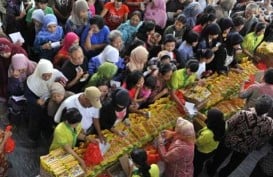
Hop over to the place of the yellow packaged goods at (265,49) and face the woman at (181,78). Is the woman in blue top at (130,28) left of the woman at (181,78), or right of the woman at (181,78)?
right

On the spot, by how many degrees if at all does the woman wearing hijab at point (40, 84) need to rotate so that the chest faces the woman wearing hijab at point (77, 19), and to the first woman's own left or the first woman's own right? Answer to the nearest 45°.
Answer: approximately 90° to the first woman's own left

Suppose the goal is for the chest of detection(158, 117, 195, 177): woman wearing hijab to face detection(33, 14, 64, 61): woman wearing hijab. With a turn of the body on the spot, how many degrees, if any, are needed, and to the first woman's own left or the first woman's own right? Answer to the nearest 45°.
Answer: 0° — they already face them

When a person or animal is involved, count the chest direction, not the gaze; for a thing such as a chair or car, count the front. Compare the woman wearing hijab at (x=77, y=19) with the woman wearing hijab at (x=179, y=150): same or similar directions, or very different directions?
very different directions

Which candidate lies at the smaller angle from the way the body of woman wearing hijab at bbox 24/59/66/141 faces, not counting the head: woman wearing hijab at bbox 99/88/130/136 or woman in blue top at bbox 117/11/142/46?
the woman wearing hijab

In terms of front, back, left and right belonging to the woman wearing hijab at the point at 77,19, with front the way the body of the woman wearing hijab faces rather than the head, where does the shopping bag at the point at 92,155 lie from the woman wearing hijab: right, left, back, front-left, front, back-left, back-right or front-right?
front-right

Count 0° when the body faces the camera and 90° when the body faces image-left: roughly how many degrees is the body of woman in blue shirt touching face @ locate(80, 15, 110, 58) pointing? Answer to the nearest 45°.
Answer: approximately 45°

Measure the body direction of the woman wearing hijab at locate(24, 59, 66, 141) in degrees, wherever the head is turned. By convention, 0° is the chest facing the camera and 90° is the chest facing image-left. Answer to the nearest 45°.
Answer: approximately 315°

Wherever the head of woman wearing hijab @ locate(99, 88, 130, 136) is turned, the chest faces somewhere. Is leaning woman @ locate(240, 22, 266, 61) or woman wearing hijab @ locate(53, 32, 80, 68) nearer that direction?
the leaning woman

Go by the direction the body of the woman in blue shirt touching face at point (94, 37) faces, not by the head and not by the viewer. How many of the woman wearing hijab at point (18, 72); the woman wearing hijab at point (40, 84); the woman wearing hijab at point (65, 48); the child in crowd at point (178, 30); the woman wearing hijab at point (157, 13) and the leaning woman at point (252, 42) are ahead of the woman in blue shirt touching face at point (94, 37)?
3
